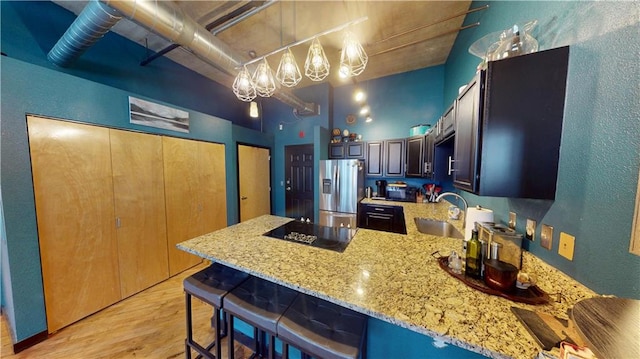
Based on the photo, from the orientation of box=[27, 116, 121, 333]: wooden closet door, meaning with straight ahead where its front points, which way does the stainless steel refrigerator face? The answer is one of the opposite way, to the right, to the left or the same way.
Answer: to the right

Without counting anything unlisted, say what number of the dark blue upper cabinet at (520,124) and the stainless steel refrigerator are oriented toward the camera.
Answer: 1

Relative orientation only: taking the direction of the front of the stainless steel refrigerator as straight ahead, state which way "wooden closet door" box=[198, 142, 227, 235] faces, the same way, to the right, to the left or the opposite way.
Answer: to the left

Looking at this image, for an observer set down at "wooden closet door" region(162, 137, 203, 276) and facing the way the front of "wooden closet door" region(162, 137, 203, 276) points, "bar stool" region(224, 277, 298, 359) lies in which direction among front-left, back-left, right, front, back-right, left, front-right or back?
front-right

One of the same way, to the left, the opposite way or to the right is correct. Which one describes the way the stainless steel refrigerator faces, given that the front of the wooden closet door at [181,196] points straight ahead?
to the right

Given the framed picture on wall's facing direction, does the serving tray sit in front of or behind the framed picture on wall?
in front

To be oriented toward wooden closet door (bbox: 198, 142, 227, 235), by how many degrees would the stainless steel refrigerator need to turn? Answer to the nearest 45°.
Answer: approximately 90° to its right

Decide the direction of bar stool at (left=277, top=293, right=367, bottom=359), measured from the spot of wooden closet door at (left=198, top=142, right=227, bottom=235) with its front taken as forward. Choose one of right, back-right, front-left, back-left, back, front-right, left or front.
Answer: front-right

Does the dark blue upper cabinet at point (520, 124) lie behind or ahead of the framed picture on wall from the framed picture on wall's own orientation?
ahead

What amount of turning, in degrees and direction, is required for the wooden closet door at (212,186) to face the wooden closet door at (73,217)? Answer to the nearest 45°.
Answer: approximately 90° to its right

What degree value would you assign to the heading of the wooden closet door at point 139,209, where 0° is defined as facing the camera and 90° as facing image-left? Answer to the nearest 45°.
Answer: approximately 315°

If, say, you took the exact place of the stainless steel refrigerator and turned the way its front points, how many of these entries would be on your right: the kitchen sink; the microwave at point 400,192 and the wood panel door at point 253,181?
1

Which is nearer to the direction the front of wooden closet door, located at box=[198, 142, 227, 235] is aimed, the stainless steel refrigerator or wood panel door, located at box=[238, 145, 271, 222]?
the stainless steel refrigerator
